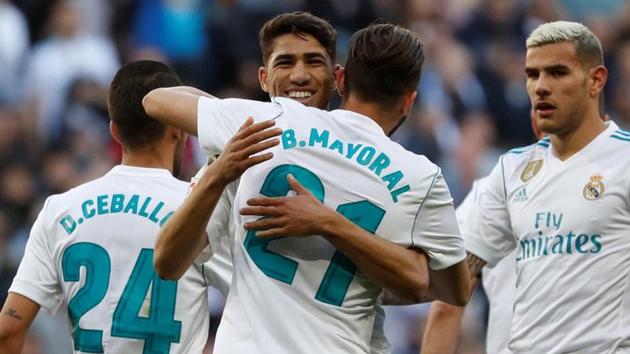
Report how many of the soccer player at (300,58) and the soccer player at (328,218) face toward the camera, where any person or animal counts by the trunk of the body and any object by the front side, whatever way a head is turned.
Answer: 1

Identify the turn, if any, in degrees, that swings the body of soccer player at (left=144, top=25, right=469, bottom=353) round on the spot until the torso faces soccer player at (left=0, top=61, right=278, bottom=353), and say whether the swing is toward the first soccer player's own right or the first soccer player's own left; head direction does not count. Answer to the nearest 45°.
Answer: approximately 45° to the first soccer player's own left

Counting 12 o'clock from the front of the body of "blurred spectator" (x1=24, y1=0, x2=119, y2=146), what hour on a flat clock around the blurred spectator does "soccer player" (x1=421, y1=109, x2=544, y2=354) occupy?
The soccer player is roughly at 11 o'clock from the blurred spectator.

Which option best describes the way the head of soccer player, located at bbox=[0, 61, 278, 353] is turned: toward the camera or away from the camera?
away from the camera

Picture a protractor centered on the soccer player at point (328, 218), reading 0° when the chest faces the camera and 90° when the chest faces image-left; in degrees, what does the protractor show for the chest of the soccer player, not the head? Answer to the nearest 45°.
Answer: approximately 180°
